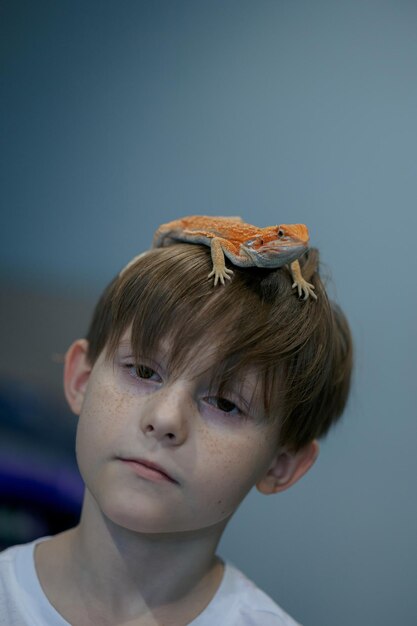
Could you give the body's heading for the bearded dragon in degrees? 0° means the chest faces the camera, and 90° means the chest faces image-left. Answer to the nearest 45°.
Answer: approximately 315°

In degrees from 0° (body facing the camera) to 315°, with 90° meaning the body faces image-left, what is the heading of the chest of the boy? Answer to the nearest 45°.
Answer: approximately 0°
